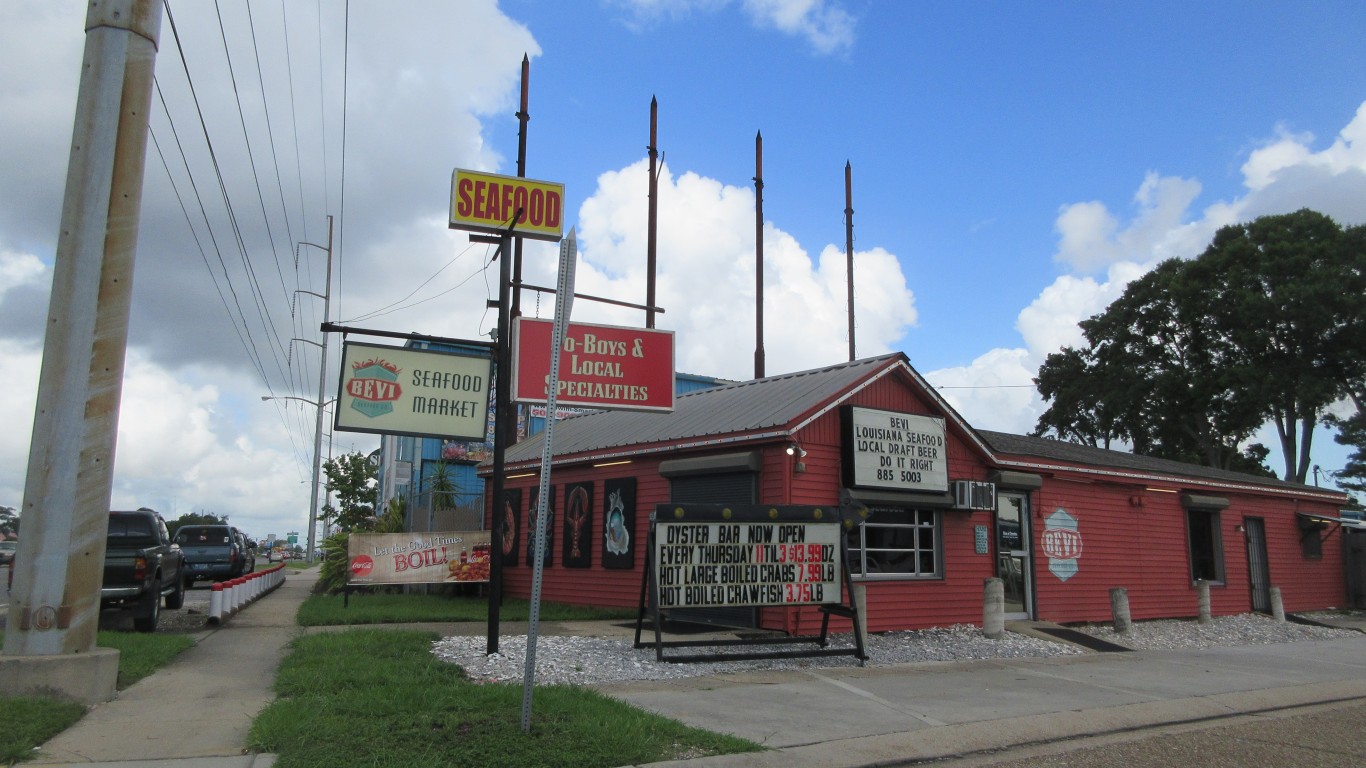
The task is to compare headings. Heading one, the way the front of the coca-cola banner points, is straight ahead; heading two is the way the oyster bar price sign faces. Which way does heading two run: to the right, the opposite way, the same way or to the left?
the same way

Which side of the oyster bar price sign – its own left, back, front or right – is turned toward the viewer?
front

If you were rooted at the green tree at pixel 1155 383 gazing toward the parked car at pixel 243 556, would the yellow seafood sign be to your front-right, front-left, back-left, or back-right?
front-left

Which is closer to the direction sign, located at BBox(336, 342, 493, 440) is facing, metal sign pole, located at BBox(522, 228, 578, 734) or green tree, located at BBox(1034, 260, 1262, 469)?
the metal sign pole

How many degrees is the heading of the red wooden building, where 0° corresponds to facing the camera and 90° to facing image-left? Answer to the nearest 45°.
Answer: approximately 315°

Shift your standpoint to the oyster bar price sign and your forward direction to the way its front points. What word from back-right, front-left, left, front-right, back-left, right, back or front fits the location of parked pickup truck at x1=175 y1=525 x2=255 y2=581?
back-right

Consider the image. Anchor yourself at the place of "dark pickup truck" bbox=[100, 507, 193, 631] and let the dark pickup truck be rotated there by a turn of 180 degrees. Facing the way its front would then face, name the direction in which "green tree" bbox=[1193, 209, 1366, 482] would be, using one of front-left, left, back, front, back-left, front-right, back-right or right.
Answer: back-left

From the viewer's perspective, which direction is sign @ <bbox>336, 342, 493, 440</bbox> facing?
toward the camera

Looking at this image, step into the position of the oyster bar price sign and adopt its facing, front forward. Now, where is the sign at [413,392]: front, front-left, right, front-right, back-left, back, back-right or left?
right

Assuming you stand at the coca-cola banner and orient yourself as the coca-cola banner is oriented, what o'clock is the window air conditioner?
The window air conditioner is roughly at 10 o'clock from the coca-cola banner.

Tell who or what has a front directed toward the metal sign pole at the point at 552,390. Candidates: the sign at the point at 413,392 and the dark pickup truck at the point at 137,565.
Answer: the sign

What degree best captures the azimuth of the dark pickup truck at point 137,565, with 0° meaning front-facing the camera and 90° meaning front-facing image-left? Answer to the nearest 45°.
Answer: approximately 225°

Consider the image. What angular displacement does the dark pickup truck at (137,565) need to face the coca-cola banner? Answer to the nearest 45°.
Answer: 0° — it already faces it

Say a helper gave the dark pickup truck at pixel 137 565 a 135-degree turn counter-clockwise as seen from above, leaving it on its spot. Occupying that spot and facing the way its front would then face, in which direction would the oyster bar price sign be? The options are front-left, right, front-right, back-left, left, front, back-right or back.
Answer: back-left

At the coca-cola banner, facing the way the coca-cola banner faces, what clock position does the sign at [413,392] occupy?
The sign is roughly at 12 o'clock from the coca-cola banner.

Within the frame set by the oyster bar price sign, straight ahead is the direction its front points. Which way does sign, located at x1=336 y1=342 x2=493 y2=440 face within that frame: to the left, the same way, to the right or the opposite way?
the same way

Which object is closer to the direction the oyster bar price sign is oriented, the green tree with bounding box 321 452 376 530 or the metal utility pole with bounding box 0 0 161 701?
the metal utility pole

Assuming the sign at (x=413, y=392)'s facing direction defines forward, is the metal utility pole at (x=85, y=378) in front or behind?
in front

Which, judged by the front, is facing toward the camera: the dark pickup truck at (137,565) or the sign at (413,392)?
the sign

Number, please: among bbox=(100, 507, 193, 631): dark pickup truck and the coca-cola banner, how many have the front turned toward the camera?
1
